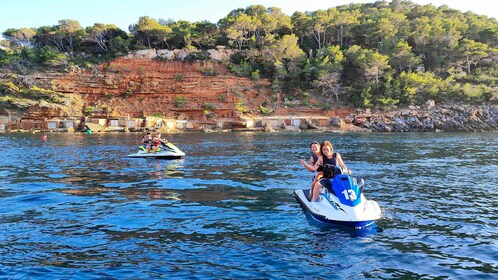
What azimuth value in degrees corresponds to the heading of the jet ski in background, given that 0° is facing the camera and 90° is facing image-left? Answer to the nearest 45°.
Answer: approximately 270°

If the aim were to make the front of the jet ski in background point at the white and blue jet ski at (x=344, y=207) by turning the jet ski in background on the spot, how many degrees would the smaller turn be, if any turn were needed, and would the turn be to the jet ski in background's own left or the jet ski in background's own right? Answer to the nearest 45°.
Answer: approximately 90° to the jet ski in background's own right

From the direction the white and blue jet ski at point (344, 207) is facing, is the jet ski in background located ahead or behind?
behind

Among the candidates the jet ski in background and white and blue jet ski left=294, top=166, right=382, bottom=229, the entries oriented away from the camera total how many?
0
